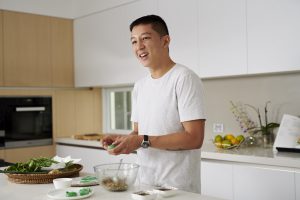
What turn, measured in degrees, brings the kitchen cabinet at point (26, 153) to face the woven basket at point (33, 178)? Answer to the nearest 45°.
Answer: approximately 45° to its right

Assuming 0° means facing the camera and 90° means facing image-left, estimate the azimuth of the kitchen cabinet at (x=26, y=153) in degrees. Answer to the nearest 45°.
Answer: approximately 315°

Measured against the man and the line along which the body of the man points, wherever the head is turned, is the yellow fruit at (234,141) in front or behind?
behind

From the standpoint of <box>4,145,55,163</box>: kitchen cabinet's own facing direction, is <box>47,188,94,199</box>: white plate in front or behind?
in front

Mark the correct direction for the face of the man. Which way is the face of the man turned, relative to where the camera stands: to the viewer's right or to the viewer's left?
to the viewer's left

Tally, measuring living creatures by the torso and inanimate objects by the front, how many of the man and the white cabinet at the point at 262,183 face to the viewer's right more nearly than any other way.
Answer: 0

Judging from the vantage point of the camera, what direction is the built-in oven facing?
facing the viewer and to the right of the viewer
